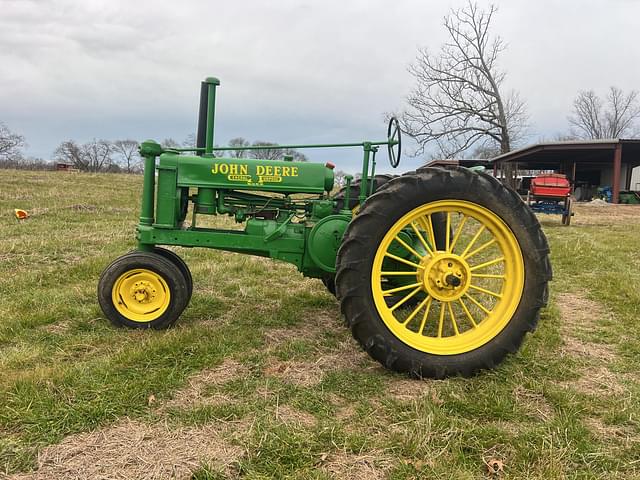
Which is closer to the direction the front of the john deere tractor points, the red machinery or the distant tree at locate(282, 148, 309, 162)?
the distant tree

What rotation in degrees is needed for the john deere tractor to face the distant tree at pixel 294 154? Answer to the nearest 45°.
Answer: approximately 45° to its right

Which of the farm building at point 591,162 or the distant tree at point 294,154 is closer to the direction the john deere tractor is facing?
the distant tree

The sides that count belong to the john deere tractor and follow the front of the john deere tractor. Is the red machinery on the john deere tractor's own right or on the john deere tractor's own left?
on the john deere tractor's own right

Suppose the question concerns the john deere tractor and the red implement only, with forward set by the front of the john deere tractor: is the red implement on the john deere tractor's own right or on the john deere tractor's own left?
on the john deere tractor's own right

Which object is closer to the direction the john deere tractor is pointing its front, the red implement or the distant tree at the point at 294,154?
the distant tree

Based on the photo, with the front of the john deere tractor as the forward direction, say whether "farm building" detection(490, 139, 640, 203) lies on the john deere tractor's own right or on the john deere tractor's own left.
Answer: on the john deere tractor's own right

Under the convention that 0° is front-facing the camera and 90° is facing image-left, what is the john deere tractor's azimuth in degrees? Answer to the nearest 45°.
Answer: approximately 90°
